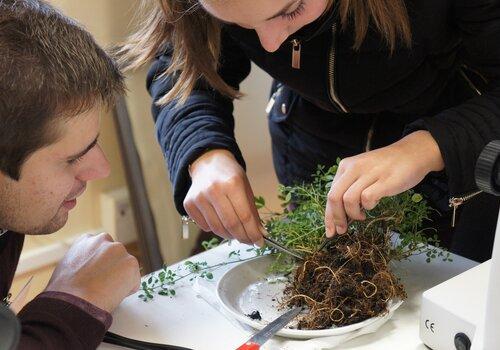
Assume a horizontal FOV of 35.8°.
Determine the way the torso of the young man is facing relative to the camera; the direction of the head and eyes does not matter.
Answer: to the viewer's right

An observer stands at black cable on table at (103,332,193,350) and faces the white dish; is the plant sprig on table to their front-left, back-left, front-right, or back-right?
front-left

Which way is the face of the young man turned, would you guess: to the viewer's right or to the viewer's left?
to the viewer's right

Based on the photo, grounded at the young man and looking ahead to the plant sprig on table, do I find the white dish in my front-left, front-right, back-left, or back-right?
front-right
